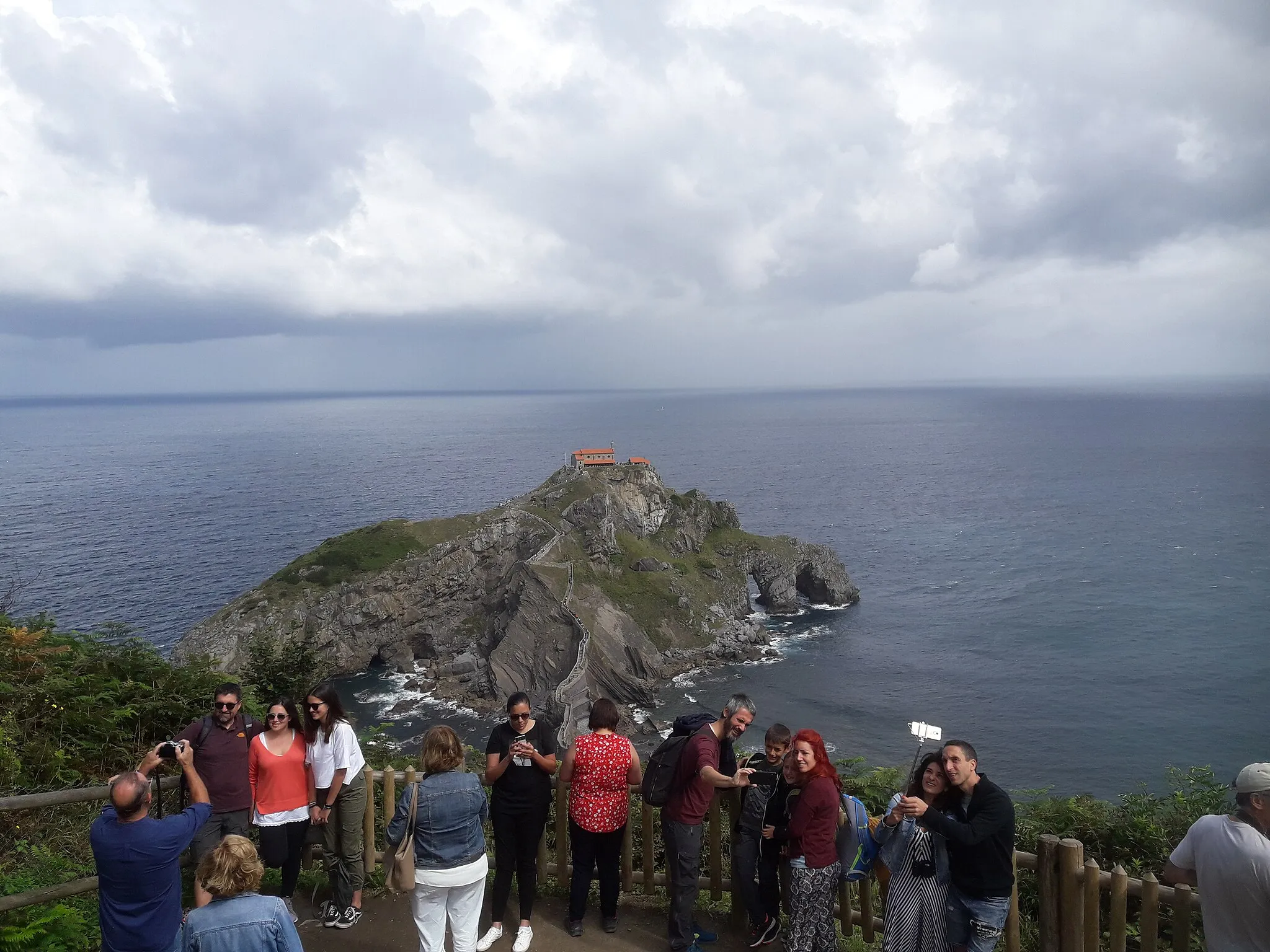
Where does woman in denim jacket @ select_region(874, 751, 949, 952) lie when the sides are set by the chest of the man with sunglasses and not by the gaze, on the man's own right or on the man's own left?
on the man's own left

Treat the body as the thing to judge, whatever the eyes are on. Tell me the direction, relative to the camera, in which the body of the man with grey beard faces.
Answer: to the viewer's right

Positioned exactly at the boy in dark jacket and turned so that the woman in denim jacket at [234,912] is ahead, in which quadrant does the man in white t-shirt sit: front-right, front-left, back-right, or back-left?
back-left

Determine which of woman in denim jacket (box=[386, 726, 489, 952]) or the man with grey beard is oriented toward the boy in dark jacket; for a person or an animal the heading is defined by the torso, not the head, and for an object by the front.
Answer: the man with grey beard

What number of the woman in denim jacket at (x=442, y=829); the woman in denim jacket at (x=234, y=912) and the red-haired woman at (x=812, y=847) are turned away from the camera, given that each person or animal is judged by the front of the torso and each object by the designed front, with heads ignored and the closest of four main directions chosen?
2

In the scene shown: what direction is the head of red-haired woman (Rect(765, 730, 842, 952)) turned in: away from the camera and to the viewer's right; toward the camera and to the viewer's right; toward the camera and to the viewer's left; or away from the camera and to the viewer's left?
toward the camera and to the viewer's left

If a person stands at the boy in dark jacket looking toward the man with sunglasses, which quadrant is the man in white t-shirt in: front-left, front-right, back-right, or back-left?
back-left

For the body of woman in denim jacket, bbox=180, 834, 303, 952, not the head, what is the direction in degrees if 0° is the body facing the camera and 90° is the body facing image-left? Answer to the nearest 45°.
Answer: approximately 180°

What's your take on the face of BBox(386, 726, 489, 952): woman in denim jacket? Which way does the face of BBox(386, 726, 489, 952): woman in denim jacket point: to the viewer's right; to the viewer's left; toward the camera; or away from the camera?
away from the camera

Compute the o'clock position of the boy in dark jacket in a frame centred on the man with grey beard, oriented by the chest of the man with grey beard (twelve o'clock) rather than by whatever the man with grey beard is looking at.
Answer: The boy in dark jacket is roughly at 12 o'clock from the man with grey beard.
